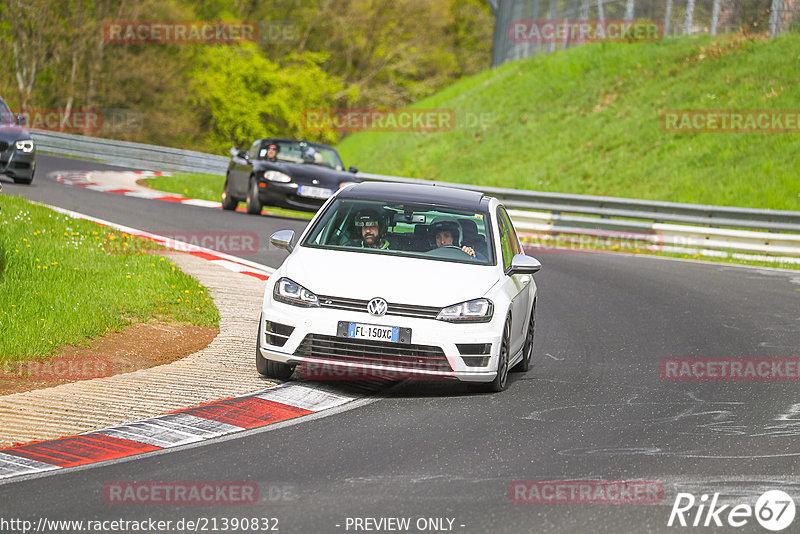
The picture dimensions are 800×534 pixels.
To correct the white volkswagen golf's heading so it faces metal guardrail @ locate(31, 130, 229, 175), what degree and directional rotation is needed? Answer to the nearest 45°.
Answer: approximately 180°

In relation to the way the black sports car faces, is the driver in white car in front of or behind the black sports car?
in front

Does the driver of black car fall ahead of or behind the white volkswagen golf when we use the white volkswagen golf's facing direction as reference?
behind

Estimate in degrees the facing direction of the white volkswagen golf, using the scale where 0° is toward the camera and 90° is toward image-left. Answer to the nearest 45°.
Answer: approximately 0°

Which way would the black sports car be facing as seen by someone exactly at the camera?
facing the viewer and to the right of the viewer

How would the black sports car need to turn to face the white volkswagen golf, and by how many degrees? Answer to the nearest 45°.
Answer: approximately 45° to its right

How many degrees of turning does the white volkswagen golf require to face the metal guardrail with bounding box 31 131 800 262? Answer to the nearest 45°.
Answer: approximately 180°

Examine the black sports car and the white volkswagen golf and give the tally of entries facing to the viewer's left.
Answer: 0
